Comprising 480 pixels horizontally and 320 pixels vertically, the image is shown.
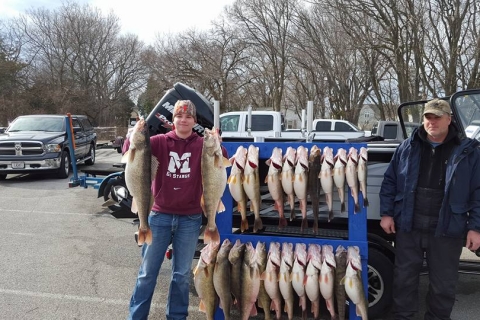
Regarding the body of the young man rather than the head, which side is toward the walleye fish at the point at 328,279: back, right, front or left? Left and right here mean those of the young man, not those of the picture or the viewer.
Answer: left

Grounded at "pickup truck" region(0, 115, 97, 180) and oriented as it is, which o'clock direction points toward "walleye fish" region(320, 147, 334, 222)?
The walleye fish is roughly at 10 o'clock from the pickup truck.

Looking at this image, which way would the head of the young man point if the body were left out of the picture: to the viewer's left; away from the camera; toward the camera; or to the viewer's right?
toward the camera

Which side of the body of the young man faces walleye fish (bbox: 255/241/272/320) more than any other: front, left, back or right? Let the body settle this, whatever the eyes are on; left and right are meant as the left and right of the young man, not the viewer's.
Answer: left

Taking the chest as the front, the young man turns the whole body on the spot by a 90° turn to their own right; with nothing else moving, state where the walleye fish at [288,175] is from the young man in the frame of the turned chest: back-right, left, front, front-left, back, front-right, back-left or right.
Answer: back

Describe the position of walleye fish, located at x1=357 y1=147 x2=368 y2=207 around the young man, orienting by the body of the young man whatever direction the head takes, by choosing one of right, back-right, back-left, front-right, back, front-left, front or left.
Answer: left

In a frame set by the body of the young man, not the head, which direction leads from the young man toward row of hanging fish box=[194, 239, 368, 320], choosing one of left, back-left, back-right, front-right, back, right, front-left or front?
left

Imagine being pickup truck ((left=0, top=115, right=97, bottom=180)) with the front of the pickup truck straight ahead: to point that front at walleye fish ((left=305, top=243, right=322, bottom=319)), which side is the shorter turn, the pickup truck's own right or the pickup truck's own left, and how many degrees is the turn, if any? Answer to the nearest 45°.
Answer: approximately 45° to the pickup truck's own left

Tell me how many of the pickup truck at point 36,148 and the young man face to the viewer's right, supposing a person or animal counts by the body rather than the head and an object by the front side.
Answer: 0

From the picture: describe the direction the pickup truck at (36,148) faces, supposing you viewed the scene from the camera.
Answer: facing the viewer and to the left of the viewer

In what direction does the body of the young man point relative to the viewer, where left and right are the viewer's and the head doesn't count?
facing the viewer

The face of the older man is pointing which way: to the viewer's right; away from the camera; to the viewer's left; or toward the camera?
toward the camera

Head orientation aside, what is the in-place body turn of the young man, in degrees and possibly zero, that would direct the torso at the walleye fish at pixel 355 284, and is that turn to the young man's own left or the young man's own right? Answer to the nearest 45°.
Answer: approximately 90° to the young man's own left

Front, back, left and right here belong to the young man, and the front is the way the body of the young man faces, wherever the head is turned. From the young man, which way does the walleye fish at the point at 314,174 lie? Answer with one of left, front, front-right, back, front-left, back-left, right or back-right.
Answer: left
